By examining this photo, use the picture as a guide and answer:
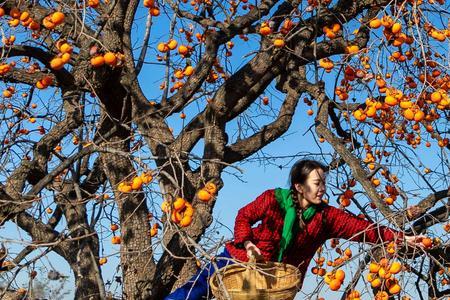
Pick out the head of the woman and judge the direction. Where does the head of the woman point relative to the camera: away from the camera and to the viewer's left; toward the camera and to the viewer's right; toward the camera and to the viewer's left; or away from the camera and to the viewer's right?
toward the camera and to the viewer's right

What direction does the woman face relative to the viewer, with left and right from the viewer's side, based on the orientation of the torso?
facing the viewer and to the right of the viewer
